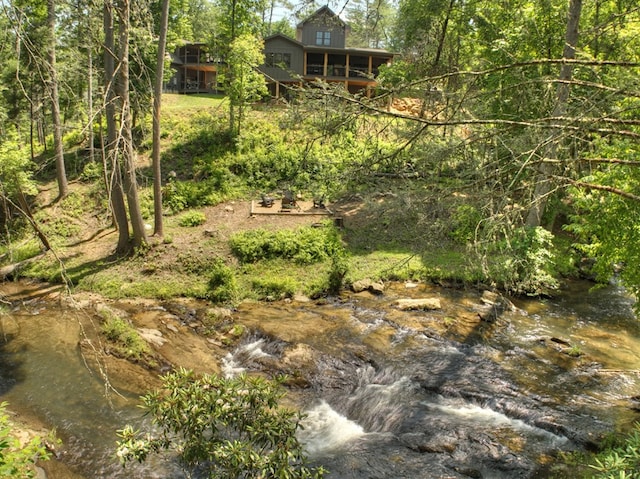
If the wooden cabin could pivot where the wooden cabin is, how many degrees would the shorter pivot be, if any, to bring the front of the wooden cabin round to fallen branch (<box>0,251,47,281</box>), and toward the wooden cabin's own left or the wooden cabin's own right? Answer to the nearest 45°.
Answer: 0° — it already faces it

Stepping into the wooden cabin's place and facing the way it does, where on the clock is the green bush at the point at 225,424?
The green bush is roughly at 12 o'clock from the wooden cabin.

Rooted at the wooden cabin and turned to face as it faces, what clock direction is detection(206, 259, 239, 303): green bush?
The green bush is roughly at 12 o'clock from the wooden cabin.

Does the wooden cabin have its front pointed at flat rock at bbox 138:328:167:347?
yes

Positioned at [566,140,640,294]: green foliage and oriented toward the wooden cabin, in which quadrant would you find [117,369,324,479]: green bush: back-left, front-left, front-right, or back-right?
back-left

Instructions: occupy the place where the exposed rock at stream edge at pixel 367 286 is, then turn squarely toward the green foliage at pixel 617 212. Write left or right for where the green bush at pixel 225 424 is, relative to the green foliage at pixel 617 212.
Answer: right

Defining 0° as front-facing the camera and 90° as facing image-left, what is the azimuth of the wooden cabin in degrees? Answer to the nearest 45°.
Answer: approximately 0°

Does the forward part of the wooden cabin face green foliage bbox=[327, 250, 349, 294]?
yes
